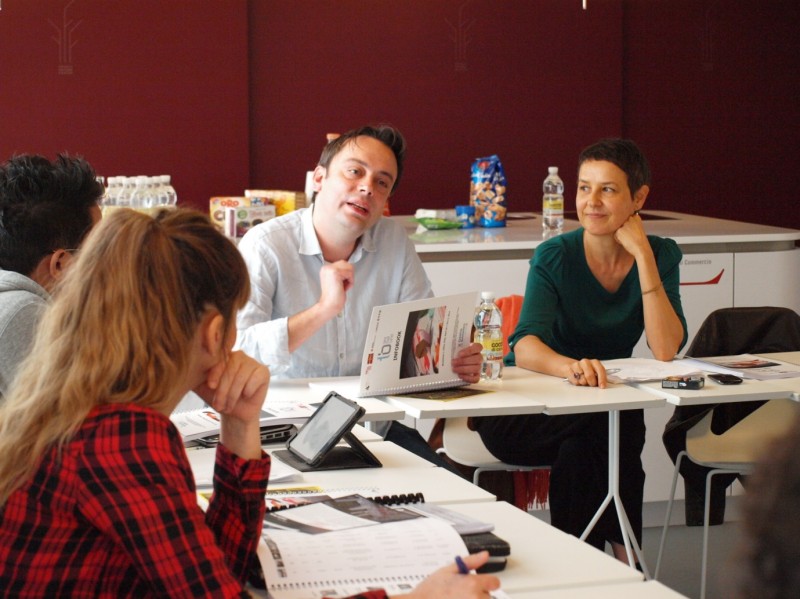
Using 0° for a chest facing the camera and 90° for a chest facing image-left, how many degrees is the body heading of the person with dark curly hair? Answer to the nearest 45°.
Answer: approximately 225°

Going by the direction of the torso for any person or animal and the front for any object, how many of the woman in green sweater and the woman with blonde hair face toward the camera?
1

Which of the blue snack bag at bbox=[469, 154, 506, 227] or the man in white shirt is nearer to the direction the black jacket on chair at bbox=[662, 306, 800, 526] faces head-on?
the man in white shirt

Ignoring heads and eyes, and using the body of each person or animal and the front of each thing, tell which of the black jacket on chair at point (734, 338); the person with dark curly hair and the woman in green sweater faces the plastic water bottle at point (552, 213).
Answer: the person with dark curly hair

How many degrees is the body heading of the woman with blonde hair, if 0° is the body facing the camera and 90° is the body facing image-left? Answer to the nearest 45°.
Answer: approximately 225°

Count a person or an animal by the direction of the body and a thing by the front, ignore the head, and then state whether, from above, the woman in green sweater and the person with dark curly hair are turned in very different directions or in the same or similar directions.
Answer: very different directions

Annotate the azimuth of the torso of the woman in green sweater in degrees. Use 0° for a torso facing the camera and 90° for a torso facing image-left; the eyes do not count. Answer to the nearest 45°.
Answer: approximately 0°

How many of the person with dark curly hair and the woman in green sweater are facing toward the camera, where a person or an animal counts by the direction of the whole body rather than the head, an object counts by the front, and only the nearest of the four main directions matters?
1

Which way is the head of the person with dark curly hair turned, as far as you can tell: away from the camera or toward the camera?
away from the camera

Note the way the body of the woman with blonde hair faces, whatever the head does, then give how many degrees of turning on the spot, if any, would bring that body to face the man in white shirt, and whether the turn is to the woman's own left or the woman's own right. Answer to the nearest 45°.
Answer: approximately 45° to the woman's own left
